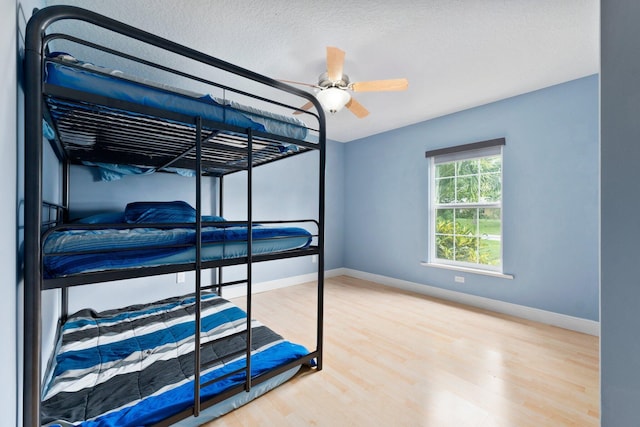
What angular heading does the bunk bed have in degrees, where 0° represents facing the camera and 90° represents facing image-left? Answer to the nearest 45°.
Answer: approximately 315°

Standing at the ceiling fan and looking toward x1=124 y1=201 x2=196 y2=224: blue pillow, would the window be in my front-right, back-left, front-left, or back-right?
back-right

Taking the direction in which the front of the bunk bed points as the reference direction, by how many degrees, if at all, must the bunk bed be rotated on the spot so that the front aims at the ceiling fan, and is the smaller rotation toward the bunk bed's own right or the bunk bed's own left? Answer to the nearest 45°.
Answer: approximately 45° to the bunk bed's own left

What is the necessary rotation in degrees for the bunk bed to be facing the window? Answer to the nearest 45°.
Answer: approximately 45° to its left
